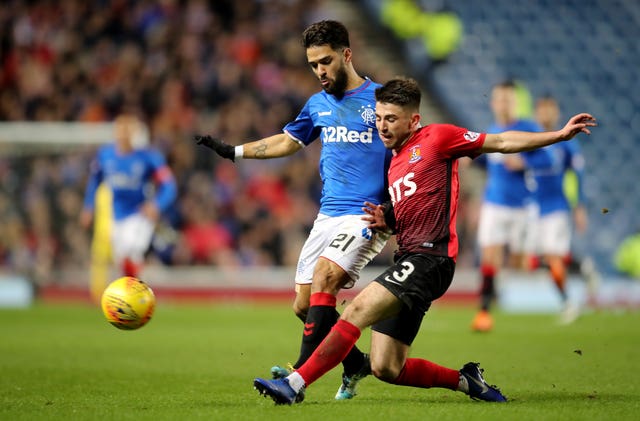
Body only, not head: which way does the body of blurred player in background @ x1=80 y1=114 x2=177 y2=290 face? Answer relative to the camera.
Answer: toward the camera

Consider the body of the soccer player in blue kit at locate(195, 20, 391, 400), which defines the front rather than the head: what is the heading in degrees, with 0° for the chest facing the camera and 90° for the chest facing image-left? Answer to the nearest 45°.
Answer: approximately 45°

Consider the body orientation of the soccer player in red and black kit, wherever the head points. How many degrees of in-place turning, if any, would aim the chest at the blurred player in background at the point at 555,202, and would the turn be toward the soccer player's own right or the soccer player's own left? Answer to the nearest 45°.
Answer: approximately 135° to the soccer player's own right

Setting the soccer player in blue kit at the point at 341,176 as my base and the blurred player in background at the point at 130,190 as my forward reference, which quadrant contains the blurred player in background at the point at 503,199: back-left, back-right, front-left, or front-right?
front-right

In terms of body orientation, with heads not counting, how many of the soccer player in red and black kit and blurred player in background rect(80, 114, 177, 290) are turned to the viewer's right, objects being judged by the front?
0

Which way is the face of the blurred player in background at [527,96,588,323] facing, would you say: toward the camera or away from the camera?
toward the camera

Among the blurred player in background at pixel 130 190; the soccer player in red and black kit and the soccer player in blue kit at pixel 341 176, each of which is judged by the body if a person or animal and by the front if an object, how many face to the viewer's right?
0

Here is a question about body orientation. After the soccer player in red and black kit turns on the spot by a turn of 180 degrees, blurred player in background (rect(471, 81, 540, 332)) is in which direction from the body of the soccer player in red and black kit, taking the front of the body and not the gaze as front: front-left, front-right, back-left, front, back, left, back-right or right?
front-left

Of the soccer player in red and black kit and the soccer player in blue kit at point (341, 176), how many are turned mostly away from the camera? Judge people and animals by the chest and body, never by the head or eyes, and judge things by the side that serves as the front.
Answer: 0

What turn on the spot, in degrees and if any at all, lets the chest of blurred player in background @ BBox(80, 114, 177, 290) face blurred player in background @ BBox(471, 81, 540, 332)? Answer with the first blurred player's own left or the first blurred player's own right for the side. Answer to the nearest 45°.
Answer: approximately 45° to the first blurred player's own left

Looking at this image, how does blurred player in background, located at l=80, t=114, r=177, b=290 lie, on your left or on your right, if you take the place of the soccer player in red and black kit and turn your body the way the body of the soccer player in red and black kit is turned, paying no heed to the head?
on your right

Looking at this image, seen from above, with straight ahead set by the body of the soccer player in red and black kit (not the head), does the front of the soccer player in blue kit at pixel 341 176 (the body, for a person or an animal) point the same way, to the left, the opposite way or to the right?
the same way

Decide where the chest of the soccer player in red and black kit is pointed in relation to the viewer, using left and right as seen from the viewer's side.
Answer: facing the viewer and to the left of the viewer

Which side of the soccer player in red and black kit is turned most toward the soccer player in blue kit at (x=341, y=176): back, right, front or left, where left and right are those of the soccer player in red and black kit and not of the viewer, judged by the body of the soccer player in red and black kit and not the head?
right
